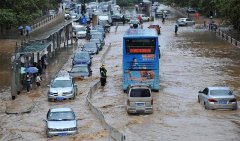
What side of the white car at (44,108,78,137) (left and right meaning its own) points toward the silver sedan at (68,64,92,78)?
back

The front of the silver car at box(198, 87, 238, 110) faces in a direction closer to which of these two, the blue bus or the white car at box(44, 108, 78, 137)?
the blue bus

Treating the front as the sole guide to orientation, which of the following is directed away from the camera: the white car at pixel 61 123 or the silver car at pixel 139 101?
the silver car

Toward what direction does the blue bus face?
away from the camera

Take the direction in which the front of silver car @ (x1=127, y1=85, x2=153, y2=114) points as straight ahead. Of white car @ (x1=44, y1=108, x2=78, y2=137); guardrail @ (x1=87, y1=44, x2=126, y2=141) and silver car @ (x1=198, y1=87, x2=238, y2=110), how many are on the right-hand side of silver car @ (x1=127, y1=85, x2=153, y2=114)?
1

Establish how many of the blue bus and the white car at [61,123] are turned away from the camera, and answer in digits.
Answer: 1

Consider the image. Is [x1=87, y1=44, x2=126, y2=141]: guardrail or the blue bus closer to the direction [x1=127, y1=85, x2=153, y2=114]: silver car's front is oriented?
the blue bus

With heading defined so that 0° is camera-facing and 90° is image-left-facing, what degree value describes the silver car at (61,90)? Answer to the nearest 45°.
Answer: approximately 0°

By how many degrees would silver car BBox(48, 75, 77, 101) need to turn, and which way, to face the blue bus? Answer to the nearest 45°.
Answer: approximately 90° to its left

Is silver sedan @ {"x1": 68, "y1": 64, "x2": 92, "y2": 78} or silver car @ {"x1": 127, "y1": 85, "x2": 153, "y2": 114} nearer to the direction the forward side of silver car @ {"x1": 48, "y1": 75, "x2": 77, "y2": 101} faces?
the silver car

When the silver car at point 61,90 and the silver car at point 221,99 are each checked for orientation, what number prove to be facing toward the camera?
1

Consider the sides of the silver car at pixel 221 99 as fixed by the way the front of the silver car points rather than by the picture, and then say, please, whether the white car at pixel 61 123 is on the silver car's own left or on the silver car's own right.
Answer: on the silver car's own left

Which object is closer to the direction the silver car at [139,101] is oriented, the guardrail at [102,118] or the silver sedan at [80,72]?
the silver sedan

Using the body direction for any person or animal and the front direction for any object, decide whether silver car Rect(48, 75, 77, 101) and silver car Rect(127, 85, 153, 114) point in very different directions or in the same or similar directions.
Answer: very different directions

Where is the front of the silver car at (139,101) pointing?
away from the camera
